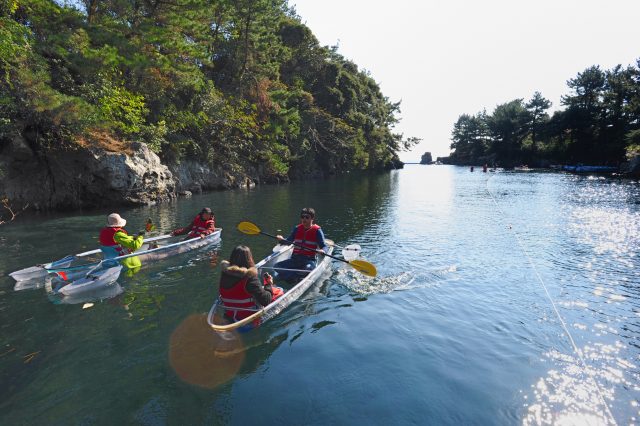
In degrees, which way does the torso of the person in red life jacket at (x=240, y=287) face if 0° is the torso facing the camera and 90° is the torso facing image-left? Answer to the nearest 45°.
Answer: approximately 225°

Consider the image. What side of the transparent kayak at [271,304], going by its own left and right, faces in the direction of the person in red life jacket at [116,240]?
right

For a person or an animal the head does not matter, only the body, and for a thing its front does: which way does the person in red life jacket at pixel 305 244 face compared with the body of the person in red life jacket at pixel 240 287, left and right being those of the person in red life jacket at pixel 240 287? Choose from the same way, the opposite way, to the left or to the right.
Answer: the opposite way

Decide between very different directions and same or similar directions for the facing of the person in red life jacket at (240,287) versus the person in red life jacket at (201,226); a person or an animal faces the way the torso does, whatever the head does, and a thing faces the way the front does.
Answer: very different directions

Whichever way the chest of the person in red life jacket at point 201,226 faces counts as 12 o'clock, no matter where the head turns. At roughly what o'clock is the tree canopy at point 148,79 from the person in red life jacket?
The tree canopy is roughly at 4 o'clock from the person in red life jacket.

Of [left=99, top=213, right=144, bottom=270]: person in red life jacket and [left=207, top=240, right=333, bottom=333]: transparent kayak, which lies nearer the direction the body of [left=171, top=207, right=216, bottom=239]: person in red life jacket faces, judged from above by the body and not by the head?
the person in red life jacket

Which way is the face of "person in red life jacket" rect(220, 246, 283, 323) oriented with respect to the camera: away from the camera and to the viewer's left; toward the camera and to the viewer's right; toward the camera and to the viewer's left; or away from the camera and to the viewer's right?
away from the camera and to the viewer's right

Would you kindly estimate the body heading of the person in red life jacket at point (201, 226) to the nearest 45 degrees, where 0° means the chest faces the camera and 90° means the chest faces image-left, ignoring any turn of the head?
approximately 45°

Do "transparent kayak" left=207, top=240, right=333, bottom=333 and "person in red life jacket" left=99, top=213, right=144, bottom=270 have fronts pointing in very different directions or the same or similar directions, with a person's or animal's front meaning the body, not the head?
very different directions

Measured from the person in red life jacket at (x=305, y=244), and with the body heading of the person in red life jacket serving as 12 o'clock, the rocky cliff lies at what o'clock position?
The rocky cliff is roughly at 3 o'clock from the person in red life jacket.
